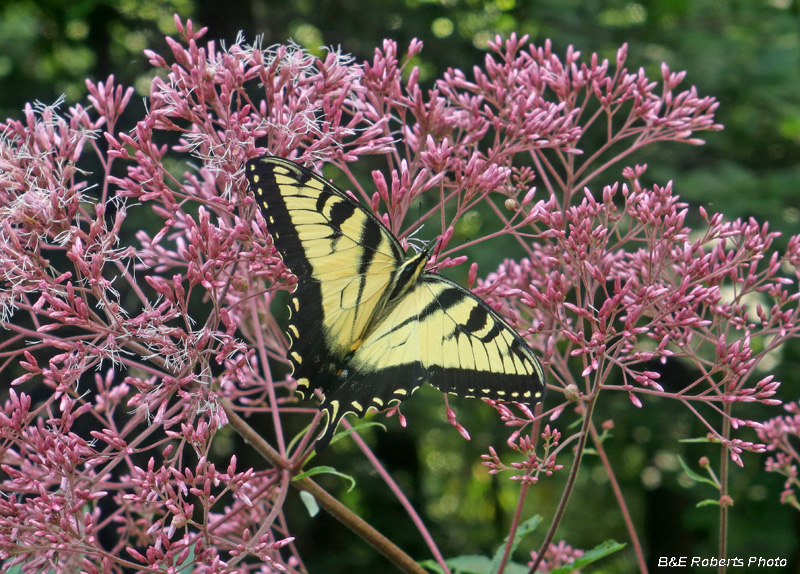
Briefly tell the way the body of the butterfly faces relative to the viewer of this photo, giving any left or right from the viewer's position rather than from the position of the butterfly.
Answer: facing away from the viewer and to the right of the viewer
